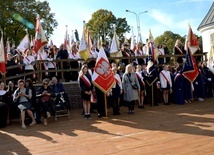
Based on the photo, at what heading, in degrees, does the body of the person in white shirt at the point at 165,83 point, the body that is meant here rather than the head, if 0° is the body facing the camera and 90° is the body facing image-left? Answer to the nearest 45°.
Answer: approximately 0°

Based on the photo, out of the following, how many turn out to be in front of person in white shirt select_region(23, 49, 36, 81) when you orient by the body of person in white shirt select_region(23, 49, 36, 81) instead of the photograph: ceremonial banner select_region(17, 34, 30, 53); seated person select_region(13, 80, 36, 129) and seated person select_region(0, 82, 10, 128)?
2

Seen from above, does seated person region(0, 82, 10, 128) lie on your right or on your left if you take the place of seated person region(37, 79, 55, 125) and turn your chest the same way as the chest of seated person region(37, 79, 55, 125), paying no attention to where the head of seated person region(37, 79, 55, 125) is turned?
on your right

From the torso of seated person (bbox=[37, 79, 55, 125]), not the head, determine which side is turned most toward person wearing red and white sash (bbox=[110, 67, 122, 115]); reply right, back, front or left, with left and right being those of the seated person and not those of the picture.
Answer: left

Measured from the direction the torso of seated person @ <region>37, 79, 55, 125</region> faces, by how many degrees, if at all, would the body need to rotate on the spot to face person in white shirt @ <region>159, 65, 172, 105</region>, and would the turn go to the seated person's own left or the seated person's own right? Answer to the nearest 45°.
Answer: approximately 90° to the seated person's own left

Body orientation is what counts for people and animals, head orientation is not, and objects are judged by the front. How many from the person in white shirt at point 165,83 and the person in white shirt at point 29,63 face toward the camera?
2

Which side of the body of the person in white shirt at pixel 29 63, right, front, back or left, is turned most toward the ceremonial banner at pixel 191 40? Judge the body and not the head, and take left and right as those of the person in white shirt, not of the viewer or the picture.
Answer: left

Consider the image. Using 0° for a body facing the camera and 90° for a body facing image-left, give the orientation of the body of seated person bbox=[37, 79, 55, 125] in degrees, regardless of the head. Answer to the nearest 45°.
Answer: approximately 0°
